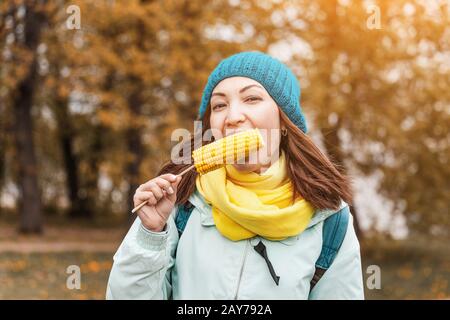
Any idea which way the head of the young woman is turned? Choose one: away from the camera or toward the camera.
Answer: toward the camera

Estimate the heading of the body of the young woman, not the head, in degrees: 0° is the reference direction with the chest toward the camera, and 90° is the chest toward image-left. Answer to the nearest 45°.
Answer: approximately 0°

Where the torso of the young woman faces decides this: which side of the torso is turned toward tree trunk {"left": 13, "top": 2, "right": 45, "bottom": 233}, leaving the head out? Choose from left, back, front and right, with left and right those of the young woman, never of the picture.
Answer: back

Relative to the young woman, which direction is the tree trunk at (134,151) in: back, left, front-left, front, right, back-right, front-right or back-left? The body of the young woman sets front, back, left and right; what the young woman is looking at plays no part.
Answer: back

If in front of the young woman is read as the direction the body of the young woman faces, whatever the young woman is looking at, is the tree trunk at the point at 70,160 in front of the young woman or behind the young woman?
behind
